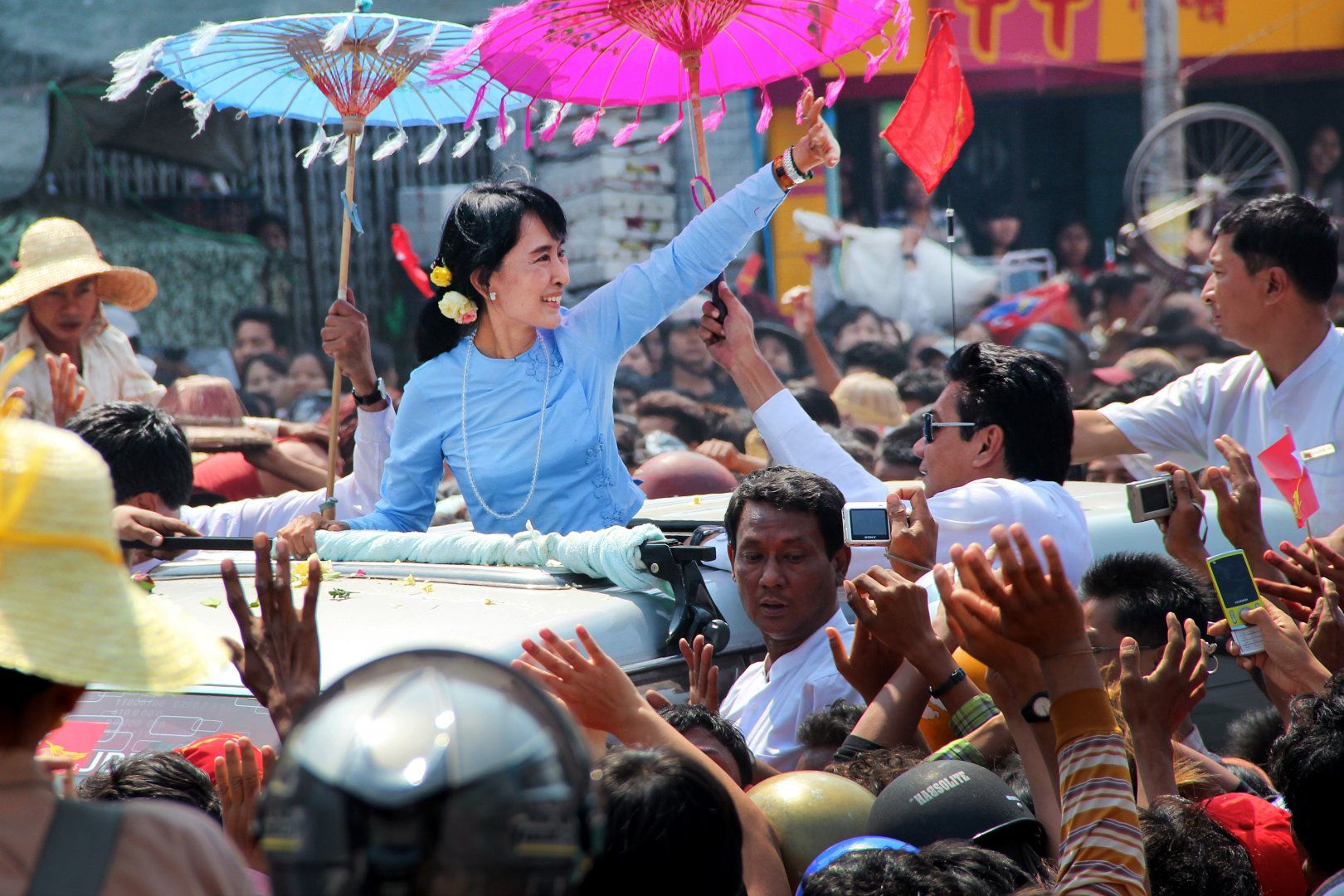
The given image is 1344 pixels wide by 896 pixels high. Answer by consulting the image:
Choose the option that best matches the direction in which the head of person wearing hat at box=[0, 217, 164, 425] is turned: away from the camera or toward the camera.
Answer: toward the camera

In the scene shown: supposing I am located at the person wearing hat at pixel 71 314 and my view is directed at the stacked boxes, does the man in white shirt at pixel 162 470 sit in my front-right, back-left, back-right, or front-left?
back-right

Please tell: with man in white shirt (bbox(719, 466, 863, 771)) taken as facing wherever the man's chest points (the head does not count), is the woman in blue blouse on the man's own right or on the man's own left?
on the man's own right

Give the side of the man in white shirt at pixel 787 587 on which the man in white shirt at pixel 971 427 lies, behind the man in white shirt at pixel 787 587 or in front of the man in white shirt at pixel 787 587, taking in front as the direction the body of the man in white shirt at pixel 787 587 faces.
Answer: behind

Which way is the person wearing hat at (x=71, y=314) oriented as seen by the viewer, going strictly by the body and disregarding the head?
toward the camera

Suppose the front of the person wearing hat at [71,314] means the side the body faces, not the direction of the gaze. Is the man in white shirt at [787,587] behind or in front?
in front

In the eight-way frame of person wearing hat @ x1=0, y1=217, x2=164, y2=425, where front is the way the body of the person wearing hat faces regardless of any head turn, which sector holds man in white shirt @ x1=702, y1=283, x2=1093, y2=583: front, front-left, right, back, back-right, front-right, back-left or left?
front-left

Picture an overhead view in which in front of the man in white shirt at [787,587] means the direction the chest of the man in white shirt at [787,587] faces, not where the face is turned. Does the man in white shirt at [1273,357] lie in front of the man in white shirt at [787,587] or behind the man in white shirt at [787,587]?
behind

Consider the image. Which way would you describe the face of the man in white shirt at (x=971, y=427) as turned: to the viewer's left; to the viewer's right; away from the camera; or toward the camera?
to the viewer's left

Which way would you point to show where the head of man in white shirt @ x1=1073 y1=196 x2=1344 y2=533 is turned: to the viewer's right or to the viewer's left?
to the viewer's left

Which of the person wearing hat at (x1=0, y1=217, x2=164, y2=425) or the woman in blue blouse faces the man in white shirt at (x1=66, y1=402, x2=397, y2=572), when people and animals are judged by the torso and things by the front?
the person wearing hat
